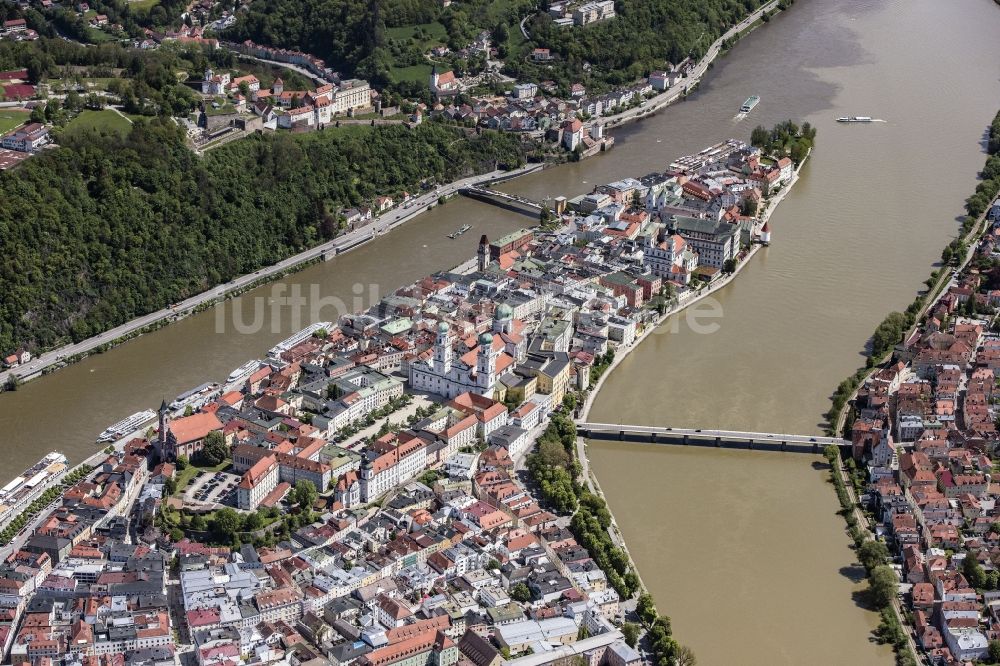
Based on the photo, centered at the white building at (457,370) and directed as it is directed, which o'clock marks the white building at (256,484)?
the white building at (256,484) is roughly at 12 o'clock from the white building at (457,370).

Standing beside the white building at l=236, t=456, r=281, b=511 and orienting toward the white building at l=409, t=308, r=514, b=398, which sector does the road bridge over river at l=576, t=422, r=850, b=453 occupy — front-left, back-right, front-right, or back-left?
front-right

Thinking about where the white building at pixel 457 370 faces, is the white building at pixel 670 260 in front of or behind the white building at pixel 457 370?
behind

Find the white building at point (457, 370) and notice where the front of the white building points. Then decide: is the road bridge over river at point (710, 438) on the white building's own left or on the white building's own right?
on the white building's own left

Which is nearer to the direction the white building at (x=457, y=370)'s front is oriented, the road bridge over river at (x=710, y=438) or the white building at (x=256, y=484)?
the white building

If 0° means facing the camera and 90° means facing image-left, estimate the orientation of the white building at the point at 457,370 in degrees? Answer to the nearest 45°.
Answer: approximately 45°
